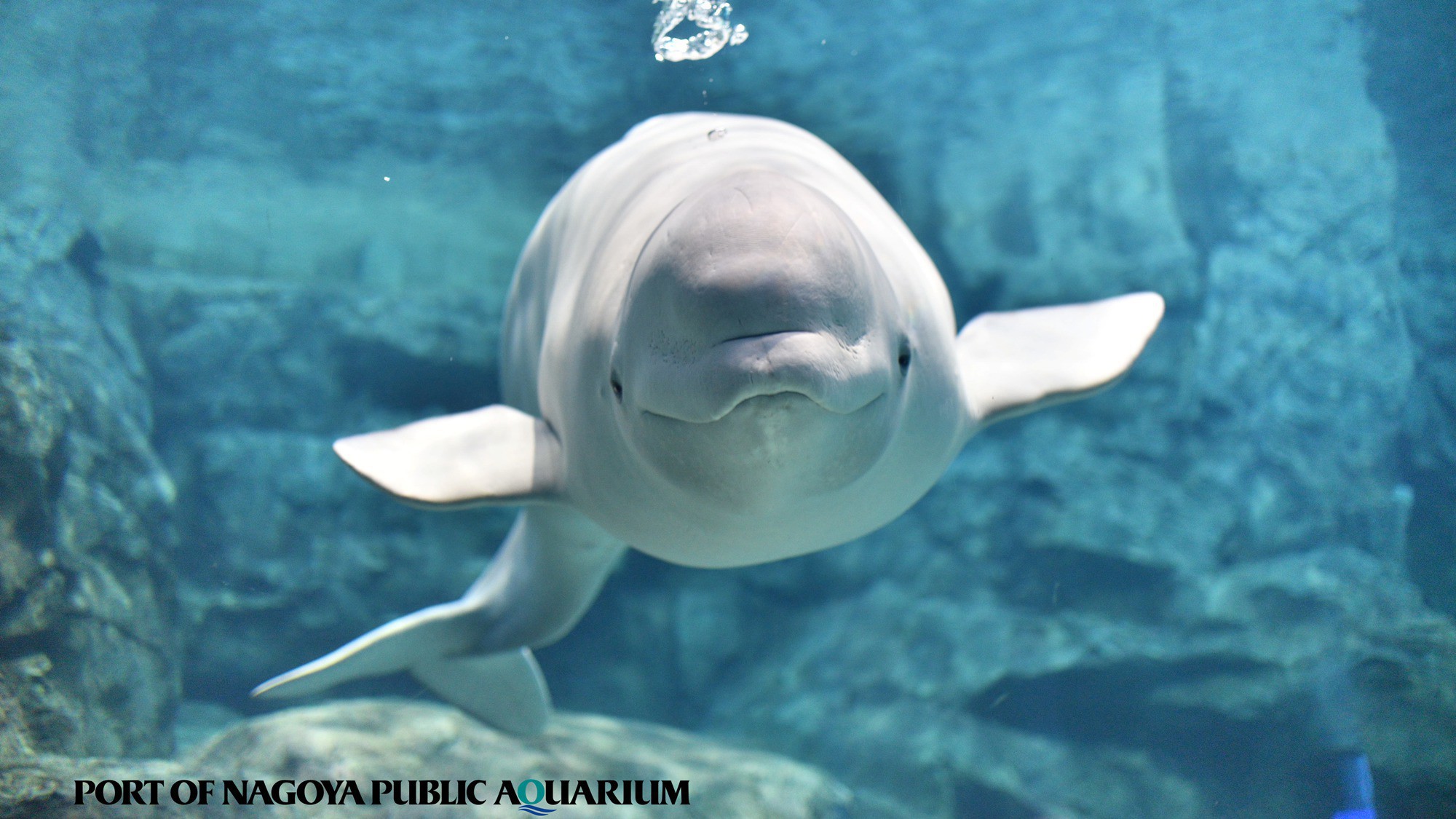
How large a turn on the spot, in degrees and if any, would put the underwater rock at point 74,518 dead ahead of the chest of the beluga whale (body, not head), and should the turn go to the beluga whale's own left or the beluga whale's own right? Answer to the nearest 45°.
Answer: approximately 135° to the beluga whale's own right

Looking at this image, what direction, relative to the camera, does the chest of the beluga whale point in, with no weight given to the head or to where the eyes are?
toward the camera
